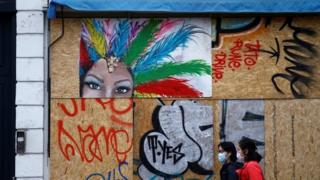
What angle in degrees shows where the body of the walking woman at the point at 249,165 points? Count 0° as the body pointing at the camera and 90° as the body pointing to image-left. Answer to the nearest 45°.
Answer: approximately 90°

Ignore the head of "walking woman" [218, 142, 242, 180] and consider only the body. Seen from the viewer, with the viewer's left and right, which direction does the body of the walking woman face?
facing to the left of the viewer

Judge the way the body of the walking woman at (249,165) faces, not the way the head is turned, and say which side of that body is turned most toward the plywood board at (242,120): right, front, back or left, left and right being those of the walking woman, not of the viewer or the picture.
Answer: right

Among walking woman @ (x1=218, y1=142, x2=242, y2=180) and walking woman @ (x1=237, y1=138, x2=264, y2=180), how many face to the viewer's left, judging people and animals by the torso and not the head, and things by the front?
2

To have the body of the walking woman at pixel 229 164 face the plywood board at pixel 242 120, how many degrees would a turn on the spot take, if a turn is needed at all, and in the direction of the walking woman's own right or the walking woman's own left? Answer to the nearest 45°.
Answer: approximately 90° to the walking woman's own right

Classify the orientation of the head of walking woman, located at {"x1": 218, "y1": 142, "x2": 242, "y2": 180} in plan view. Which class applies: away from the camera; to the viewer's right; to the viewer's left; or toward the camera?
to the viewer's left
